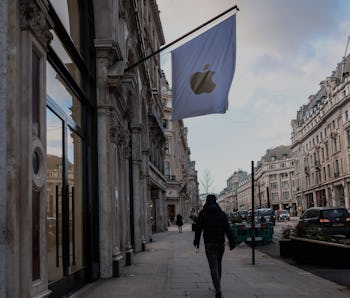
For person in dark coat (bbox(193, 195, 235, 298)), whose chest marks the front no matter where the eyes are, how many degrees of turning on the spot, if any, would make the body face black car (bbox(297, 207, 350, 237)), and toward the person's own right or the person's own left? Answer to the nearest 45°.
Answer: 0° — they already face it

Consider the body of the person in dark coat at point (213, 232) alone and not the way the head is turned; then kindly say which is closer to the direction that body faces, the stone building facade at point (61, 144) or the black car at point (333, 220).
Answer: the black car

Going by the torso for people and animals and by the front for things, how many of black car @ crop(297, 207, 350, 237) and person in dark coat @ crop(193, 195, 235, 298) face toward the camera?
0

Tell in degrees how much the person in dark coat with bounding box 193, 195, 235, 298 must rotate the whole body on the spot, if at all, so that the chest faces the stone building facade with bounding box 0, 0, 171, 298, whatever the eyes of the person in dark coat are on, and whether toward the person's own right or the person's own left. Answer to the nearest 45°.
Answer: approximately 90° to the person's own left

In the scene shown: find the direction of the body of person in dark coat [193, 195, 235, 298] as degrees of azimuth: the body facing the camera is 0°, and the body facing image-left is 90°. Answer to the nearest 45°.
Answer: approximately 180°

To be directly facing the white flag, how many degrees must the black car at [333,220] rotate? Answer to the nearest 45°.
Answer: approximately 135° to its left

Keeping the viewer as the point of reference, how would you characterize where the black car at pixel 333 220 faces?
facing away from the viewer and to the left of the viewer
